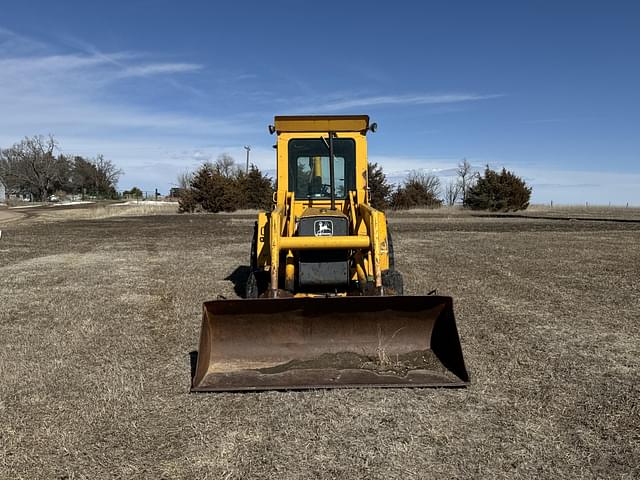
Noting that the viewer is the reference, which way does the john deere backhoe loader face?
facing the viewer
